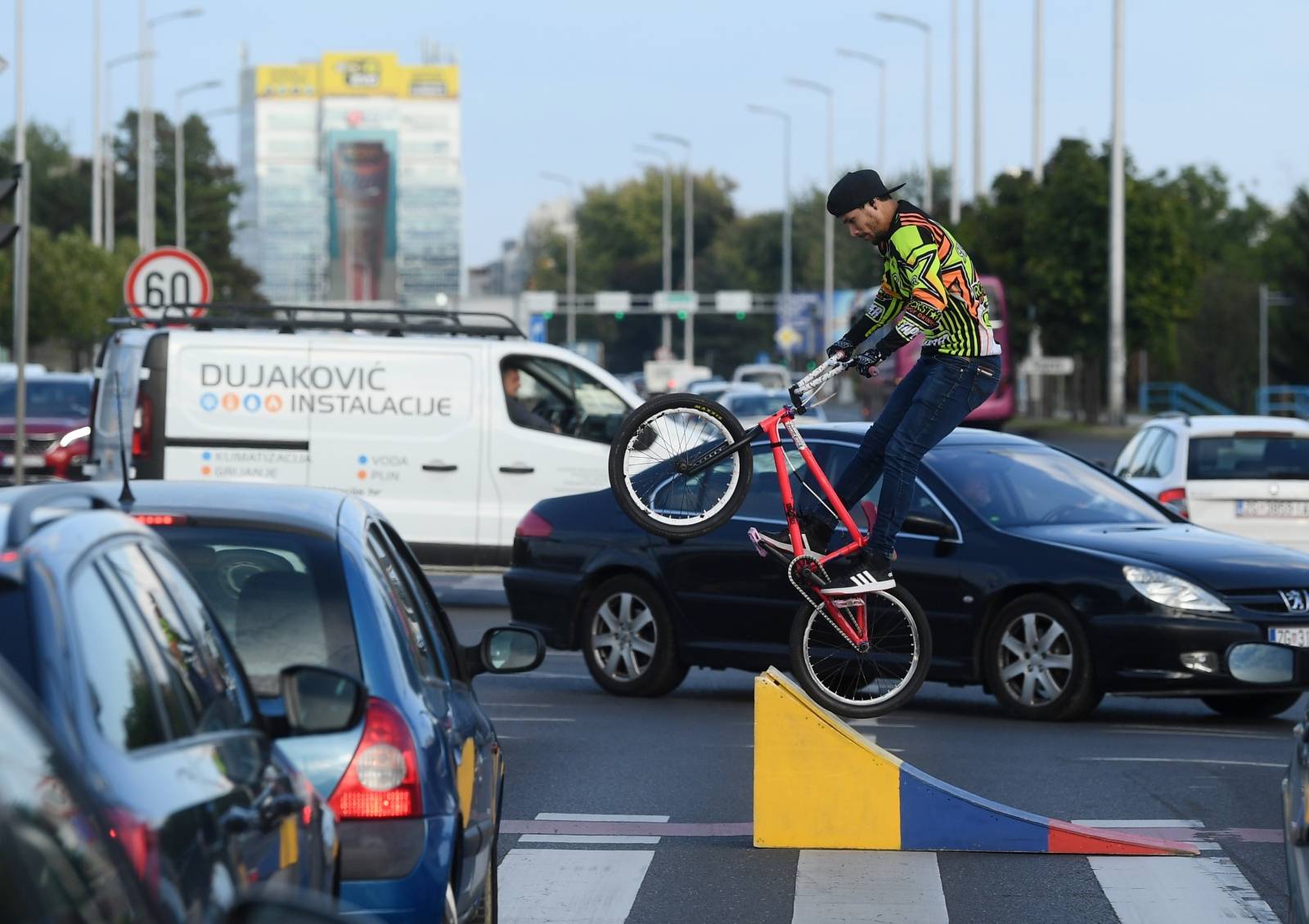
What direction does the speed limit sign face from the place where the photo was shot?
facing the viewer

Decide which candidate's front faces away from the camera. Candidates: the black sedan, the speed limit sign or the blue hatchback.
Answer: the blue hatchback

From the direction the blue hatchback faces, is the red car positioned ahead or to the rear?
ahead

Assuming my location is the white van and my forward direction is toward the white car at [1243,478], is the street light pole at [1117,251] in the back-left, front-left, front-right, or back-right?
front-left

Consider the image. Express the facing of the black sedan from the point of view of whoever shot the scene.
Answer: facing the viewer and to the right of the viewer

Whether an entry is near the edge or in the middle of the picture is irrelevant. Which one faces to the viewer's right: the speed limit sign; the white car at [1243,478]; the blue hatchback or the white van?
the white van

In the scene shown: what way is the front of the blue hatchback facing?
away from the camera

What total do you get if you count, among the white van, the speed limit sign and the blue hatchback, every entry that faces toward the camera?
1

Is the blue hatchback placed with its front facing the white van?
yes

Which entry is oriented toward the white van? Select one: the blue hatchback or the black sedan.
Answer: the blue hatchback

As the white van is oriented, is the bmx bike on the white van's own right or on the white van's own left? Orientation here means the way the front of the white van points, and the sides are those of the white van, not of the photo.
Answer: on the white van's own right

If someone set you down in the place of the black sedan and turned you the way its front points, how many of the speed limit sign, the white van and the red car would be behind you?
3

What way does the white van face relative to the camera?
to the viewer's right

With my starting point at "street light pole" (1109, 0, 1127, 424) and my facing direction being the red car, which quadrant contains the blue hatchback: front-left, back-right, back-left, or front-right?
front-left

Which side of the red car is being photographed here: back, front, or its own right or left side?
front

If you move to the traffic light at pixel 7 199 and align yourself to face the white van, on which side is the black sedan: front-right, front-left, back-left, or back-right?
front-right
